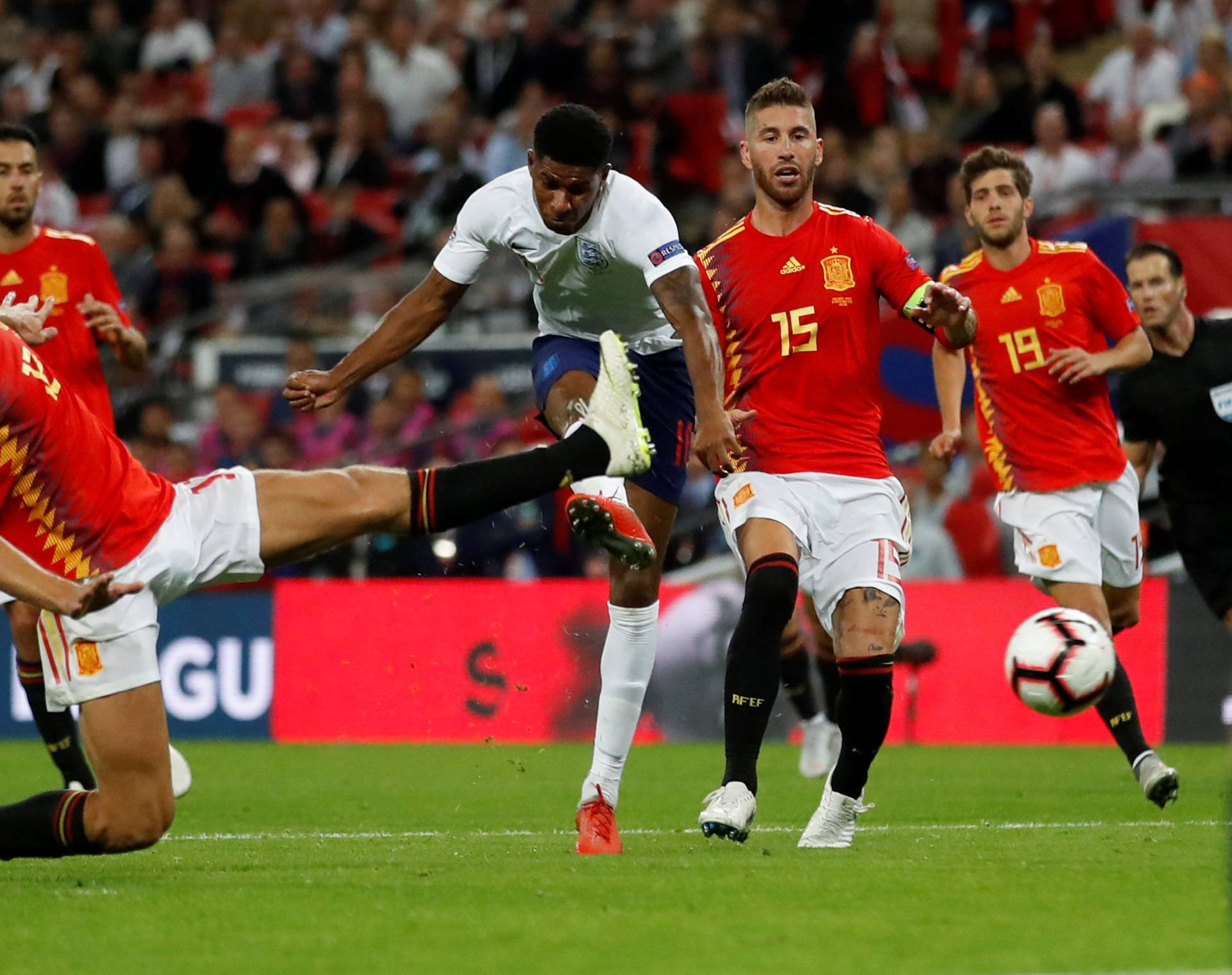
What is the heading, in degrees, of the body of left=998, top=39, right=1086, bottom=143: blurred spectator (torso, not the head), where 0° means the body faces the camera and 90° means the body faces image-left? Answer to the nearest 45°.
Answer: approximately 0°

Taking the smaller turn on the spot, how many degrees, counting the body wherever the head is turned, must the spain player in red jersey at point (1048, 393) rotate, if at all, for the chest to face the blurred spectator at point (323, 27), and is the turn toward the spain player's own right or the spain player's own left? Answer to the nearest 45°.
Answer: approximately 135° to the spain player's own right

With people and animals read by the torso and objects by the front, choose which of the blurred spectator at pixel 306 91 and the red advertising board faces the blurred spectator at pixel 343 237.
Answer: the blurred spectator at pixel 306 91

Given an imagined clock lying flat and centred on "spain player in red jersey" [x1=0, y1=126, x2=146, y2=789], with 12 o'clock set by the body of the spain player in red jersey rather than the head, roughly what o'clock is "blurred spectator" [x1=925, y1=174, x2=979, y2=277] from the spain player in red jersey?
The blurred spectator is roughly at 8 o'clock from the spain player in red jersey.

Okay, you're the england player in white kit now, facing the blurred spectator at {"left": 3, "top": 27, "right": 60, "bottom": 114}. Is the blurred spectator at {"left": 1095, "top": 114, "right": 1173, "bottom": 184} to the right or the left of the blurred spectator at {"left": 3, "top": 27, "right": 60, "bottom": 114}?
right
